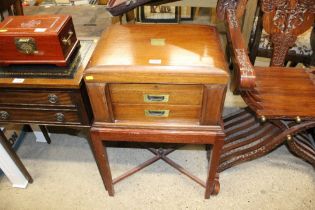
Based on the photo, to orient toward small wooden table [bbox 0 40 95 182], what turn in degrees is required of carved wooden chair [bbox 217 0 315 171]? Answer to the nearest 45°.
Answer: approximately 45° to its right

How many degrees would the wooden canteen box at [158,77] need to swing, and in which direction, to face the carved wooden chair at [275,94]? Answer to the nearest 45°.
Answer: approximately 90° to its left

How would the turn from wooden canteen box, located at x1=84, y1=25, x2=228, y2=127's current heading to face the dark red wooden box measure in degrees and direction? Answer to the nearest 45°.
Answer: approximately 90° to its right

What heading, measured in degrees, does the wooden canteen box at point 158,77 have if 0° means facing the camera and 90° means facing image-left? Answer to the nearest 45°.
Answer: approximately 0°

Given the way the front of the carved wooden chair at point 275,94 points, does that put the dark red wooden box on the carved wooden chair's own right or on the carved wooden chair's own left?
on the carved wooden chair's own right
